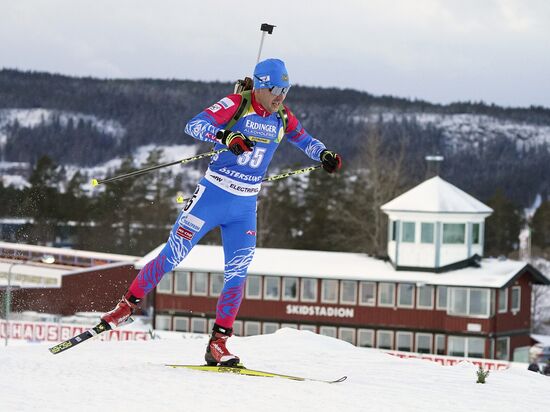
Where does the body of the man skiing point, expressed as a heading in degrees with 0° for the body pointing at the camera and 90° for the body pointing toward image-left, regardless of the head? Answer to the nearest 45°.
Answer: approximately 315°

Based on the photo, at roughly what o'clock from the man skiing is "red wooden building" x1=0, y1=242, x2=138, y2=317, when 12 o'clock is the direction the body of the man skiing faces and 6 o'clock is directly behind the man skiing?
The red wooden building is roughly at 7 o'clock from the man skiing.

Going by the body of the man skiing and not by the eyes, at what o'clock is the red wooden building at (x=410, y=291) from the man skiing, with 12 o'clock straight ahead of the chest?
The red wooden building is roughly at 8 o'clock from the man skiing.

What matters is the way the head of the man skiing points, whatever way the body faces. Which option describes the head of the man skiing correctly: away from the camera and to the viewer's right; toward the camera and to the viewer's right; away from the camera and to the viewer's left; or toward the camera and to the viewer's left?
toward the camera and to the viewer's right
